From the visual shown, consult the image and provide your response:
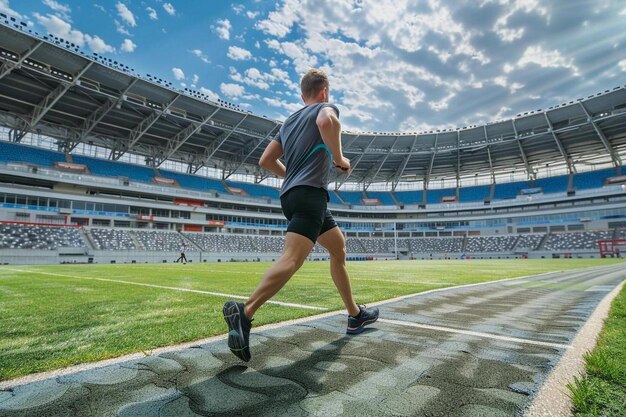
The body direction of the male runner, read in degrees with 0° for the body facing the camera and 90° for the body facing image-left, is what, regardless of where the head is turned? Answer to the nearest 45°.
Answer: approximately 225°

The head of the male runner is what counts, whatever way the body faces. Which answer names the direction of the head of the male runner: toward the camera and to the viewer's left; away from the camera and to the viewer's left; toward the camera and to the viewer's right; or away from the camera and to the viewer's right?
away from the camera and to the viewer's right
